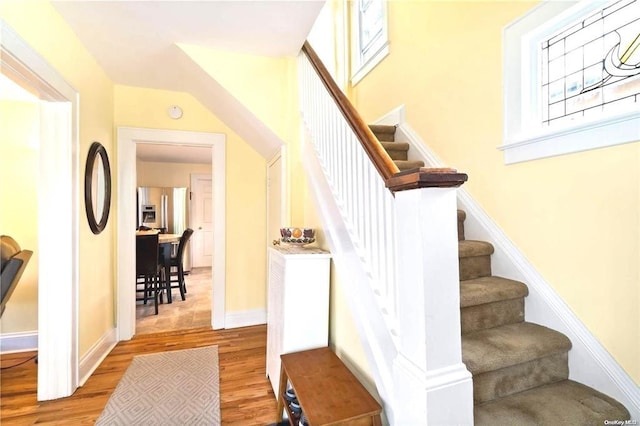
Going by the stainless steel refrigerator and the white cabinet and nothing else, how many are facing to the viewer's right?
0

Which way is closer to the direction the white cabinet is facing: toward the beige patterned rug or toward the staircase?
the beige patterned rug

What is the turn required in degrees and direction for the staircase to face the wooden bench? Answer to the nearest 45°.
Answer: approximately 90° to its right

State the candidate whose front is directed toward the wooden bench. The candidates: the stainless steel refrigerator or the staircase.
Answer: the stainless steel refrigerator

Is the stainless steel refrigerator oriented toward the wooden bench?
yes

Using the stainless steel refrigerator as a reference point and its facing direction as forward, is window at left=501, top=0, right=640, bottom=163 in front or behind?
in front

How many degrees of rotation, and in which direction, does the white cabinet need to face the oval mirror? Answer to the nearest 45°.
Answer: approximately 45° to its right

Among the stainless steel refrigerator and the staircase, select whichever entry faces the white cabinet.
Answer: the stainless steel refrigerator

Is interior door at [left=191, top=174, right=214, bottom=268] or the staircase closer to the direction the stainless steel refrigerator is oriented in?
the staircase

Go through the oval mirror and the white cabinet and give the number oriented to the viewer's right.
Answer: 1

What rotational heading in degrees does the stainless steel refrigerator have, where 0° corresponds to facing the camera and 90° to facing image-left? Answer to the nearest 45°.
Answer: approximately 0°

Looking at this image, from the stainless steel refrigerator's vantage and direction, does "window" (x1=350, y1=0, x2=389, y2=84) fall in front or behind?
in front

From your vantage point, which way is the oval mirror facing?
to the viewer's right
